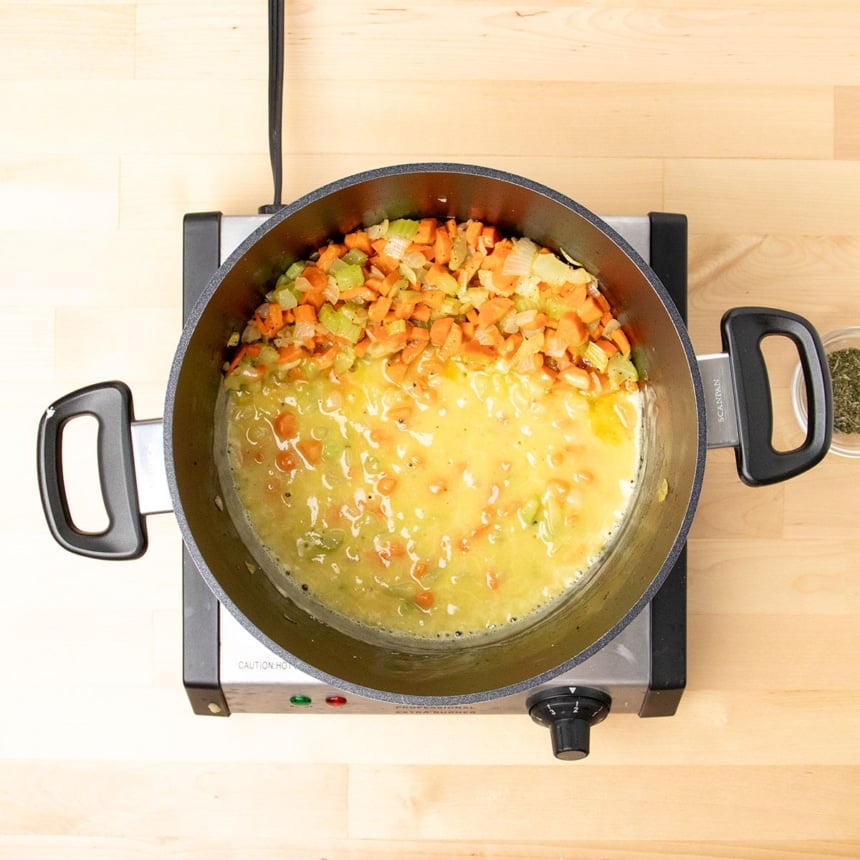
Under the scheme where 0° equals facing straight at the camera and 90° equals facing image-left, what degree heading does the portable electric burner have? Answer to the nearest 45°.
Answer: approximately 0°
